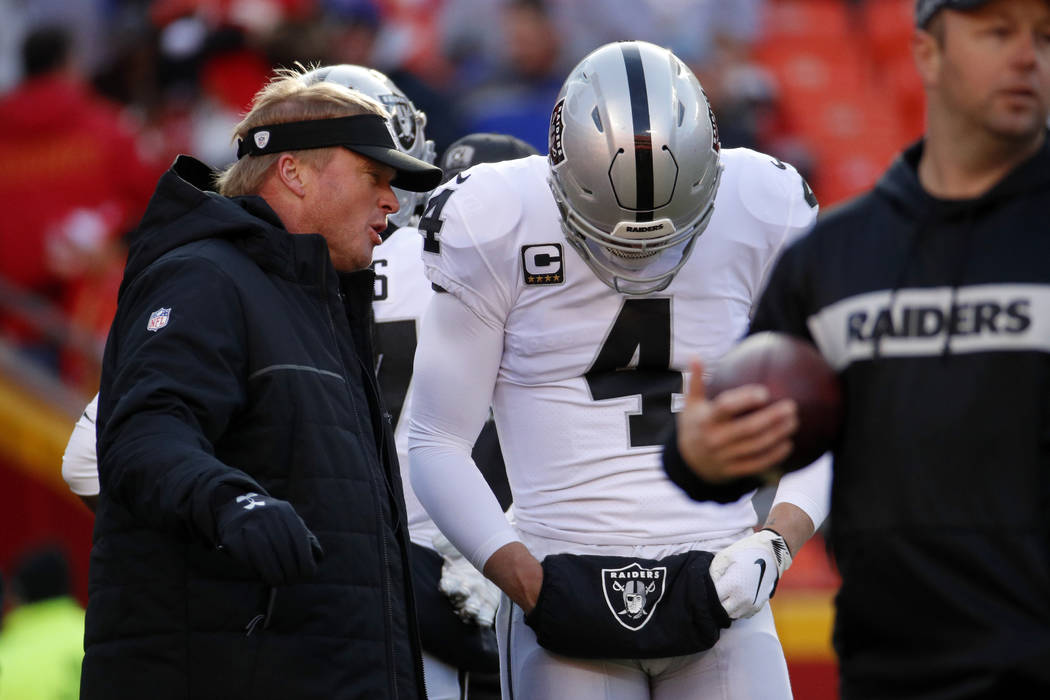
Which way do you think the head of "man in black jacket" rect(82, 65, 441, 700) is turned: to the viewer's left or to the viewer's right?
to the viewer's right

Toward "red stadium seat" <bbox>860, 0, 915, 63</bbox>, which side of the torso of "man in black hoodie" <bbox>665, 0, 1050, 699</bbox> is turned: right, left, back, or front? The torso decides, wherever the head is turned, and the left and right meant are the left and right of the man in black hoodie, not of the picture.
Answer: back

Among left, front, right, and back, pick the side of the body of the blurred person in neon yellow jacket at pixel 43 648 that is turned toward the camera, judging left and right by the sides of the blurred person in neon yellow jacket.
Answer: back

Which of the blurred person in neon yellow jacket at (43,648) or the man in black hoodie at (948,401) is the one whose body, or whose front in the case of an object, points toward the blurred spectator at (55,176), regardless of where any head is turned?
the blurred person in neon yellow jacket at (43,648)

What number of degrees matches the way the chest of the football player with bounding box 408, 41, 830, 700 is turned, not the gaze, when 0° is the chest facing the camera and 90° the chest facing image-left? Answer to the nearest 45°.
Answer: approximately 0°

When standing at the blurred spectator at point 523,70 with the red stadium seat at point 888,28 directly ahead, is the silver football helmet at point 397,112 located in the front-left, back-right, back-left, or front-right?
back-right

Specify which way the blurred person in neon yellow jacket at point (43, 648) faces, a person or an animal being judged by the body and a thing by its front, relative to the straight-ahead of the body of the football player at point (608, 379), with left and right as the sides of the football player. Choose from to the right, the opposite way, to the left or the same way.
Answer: the opposite way
